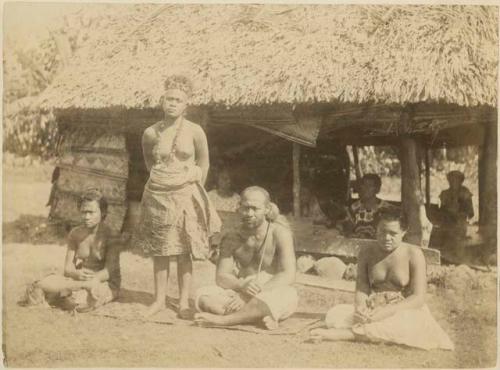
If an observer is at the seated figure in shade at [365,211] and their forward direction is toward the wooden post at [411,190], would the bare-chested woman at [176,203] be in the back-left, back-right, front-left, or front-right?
back-right

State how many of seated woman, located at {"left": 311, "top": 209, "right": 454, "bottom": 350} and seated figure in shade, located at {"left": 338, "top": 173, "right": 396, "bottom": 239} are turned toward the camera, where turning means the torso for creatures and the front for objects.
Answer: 2

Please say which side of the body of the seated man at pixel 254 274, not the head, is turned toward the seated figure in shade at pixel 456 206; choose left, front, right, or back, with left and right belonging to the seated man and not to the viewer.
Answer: back

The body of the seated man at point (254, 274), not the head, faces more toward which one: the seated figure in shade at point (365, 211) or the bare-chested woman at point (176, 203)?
the bare-chested woman

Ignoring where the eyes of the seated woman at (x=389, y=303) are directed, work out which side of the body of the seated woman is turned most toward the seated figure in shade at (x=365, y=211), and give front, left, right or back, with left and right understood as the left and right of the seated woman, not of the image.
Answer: back

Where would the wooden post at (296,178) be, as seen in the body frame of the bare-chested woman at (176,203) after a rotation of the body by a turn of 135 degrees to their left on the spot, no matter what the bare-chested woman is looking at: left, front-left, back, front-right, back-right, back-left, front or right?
front

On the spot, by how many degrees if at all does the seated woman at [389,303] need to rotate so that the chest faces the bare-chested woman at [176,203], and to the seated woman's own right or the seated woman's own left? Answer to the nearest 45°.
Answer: approximately 90° to the seated woman's own right

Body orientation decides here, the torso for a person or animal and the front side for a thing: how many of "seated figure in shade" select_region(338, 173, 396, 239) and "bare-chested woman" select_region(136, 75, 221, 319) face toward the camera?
2

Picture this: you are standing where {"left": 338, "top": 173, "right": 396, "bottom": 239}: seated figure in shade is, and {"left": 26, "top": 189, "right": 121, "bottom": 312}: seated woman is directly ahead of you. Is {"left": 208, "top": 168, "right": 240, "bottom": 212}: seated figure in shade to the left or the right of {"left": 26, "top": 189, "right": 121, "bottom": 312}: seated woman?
right

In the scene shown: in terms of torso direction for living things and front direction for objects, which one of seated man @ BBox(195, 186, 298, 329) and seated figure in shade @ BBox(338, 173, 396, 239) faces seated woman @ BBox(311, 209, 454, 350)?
the seated figure in shade
